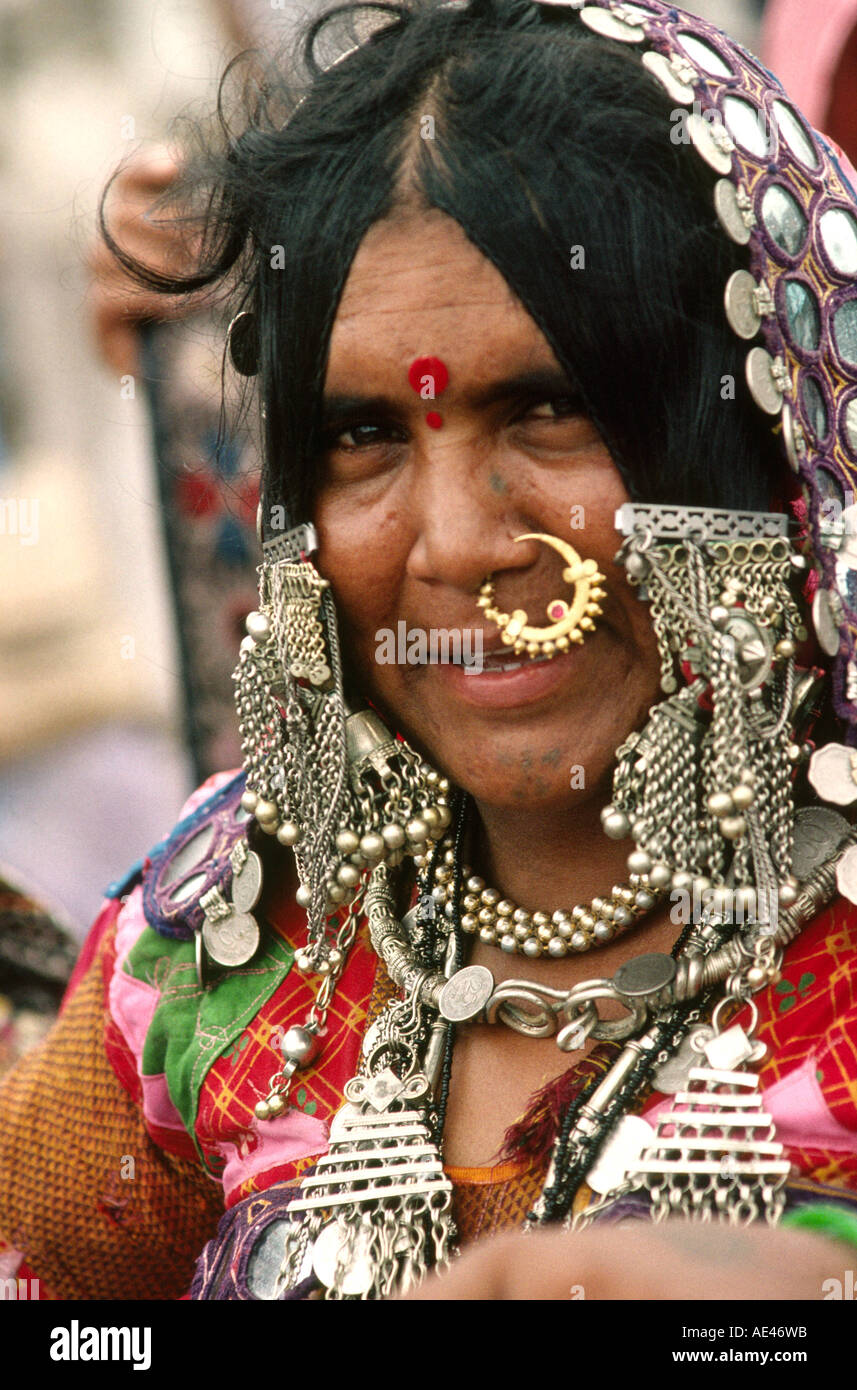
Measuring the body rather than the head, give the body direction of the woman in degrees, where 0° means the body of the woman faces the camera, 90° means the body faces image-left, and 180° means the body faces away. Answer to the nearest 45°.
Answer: approximately 0°
